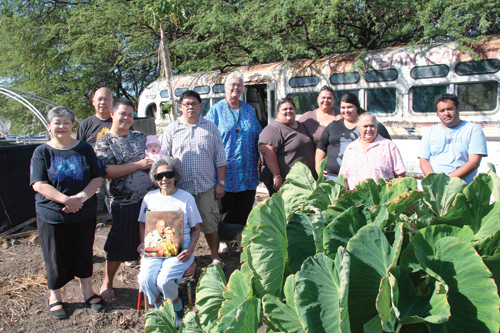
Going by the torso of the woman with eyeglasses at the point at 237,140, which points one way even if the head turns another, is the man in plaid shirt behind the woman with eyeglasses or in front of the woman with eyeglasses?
in front

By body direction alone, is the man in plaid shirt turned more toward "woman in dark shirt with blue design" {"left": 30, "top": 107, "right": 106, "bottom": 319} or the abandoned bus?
the woman in dark shirt with blue design

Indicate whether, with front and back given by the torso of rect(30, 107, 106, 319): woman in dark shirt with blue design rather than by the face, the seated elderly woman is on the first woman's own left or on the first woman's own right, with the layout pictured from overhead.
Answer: on the first woman's own left

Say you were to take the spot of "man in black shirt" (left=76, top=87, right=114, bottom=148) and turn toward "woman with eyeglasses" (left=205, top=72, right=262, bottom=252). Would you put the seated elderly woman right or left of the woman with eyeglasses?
right

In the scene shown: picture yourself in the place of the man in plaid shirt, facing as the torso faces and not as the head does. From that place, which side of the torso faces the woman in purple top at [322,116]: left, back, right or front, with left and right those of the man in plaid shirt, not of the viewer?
left

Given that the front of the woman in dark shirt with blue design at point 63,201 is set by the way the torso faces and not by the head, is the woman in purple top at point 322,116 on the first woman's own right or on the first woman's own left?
on the first woman's own left

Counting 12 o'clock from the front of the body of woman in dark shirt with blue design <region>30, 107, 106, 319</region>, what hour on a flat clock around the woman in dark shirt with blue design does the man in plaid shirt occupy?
The man in plaid shirt is roughly at 9 o'clock from the woman in dark shirt with blue design.
